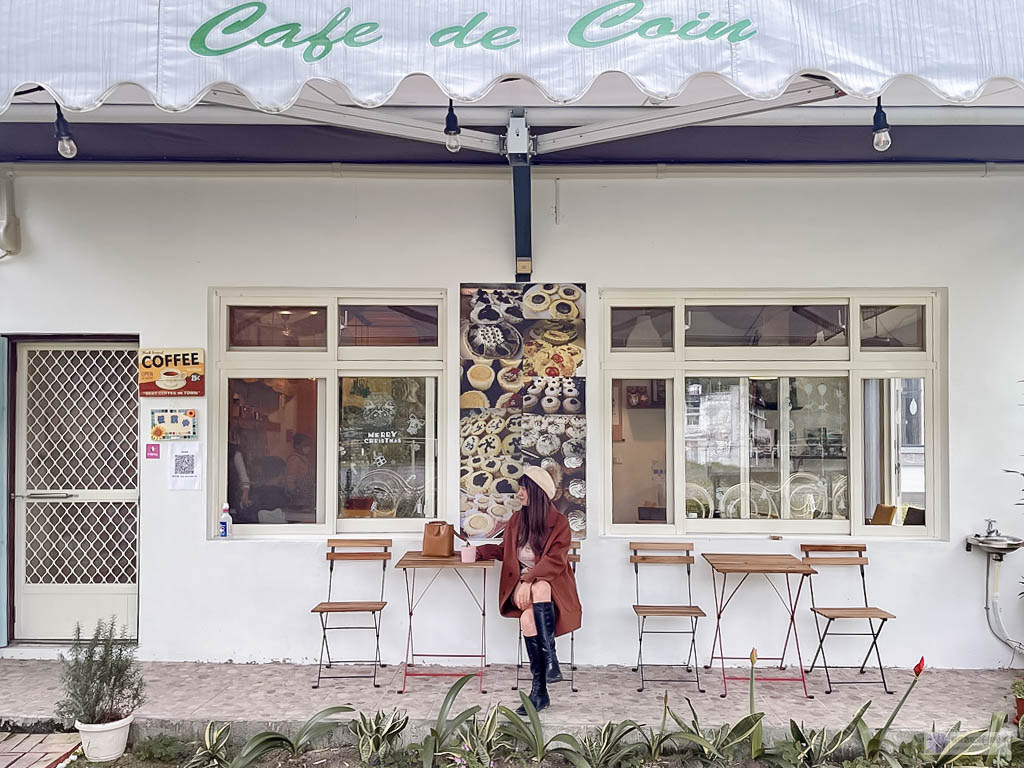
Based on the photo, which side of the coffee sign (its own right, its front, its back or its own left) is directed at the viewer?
front

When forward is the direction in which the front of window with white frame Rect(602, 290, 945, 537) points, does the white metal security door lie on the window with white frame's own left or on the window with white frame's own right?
on the window with white frame's own right

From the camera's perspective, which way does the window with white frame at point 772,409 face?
toward the camera

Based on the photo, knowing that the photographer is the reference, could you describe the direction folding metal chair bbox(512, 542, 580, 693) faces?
facing the viewer

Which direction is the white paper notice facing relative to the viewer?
toward the camera

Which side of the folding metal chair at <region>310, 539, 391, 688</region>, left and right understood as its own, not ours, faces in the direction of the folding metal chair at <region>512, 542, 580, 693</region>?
left

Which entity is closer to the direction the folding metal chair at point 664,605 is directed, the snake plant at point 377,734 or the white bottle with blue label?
the snake plant

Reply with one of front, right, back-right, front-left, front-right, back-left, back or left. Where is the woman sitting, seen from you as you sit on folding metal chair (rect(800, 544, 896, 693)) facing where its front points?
right

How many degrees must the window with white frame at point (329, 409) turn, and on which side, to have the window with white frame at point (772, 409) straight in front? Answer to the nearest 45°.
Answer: approximately 90° to its left

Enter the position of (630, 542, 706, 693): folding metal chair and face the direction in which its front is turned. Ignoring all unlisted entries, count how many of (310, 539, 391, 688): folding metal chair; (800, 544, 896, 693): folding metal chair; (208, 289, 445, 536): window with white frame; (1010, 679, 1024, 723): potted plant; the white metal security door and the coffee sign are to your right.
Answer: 4

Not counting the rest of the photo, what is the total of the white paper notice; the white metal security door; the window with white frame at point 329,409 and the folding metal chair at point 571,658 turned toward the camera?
4
